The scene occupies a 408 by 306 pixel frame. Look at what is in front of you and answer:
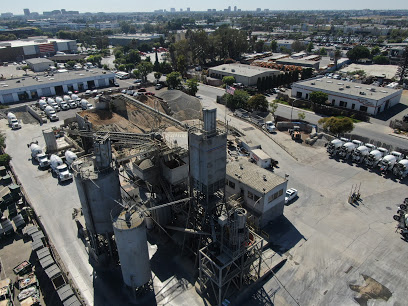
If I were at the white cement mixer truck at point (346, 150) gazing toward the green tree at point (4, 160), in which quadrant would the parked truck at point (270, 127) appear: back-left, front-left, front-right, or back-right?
front-right

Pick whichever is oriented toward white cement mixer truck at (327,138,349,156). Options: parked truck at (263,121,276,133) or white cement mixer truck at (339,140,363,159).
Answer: the parked truck

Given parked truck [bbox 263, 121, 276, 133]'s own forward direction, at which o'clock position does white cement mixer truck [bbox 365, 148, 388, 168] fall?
The white cement mixer truck is roughly at 12 o'clock from the parked truck.

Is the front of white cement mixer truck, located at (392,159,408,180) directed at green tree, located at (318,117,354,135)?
no

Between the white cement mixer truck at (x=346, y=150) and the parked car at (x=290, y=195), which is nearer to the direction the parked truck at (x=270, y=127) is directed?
the white cement mixer truck

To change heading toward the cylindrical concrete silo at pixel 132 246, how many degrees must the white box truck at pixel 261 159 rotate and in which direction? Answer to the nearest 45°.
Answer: approximately 45° to its right

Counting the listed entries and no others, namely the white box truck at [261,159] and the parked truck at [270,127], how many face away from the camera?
0

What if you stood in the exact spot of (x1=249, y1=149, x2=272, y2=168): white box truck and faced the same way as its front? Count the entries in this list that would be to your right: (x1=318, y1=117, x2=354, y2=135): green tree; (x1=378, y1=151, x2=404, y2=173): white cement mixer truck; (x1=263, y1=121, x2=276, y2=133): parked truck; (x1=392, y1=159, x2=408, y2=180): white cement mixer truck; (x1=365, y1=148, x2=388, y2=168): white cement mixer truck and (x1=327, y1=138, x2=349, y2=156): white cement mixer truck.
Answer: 0

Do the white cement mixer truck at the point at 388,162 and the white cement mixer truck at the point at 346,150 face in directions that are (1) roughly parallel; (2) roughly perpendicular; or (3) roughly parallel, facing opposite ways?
roughly parallel

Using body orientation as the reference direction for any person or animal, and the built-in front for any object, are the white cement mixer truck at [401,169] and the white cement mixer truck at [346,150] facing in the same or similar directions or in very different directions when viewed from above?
same or similar directions

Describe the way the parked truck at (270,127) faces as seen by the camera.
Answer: facing the viewer and to the right of the viewer
